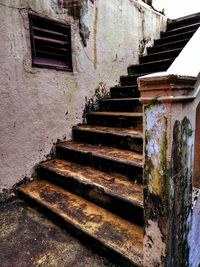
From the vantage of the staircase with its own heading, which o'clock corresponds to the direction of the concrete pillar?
The concrete pillar is roughly at 10 o'clock from the staircase.
